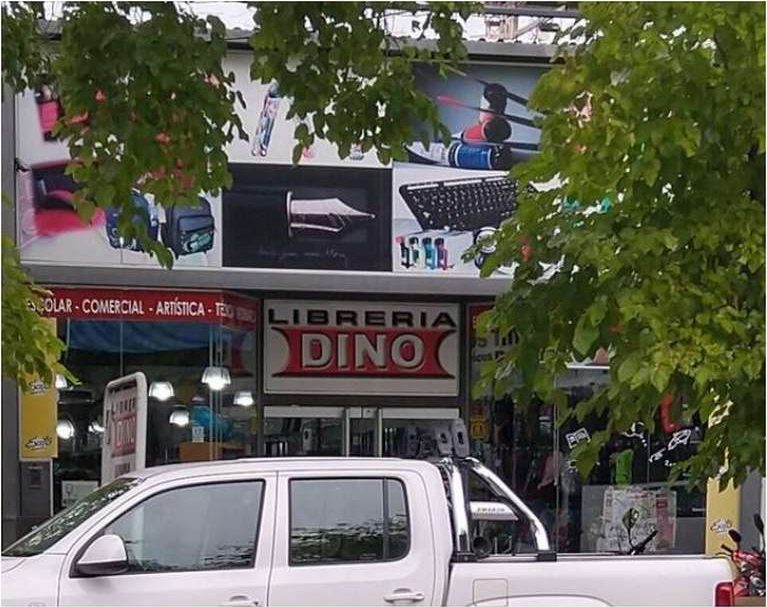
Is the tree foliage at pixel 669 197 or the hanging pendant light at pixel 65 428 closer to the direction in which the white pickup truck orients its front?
the hanging pendant light

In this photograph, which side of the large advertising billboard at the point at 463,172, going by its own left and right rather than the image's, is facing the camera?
front

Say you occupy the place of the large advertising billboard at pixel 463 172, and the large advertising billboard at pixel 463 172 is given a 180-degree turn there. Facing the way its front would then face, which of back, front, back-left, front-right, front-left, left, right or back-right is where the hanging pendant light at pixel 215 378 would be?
left

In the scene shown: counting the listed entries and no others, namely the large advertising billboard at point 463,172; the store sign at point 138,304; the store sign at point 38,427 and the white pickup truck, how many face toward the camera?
3

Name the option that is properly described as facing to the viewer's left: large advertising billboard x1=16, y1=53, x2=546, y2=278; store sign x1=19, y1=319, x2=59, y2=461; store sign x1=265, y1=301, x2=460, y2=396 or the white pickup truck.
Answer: the white pickup truck

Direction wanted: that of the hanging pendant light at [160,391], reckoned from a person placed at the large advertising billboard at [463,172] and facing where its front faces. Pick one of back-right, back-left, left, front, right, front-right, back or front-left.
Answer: right

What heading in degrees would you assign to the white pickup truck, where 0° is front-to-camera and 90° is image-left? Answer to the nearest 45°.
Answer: approximately 90°

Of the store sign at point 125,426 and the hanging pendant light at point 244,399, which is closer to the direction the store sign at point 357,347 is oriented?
the store sign

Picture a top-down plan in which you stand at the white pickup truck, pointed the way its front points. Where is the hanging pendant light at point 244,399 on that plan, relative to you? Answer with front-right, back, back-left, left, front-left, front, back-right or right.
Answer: right

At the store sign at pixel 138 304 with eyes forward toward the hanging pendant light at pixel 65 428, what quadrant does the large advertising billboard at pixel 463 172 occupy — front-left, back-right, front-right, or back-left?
back-right

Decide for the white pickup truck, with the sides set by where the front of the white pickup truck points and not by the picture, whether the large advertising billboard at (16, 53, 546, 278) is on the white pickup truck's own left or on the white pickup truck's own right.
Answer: on the white pickup truck's own right

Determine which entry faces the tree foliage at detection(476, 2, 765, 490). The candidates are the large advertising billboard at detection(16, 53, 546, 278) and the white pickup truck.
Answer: the large advertising billboard

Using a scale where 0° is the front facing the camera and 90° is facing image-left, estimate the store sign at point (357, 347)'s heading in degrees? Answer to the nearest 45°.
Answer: approximately 0°
